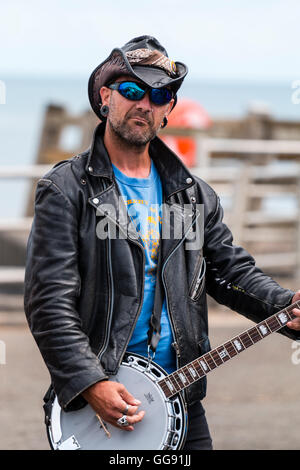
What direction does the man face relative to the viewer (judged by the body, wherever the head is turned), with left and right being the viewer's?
facing the viewer and to the right of the viewer
